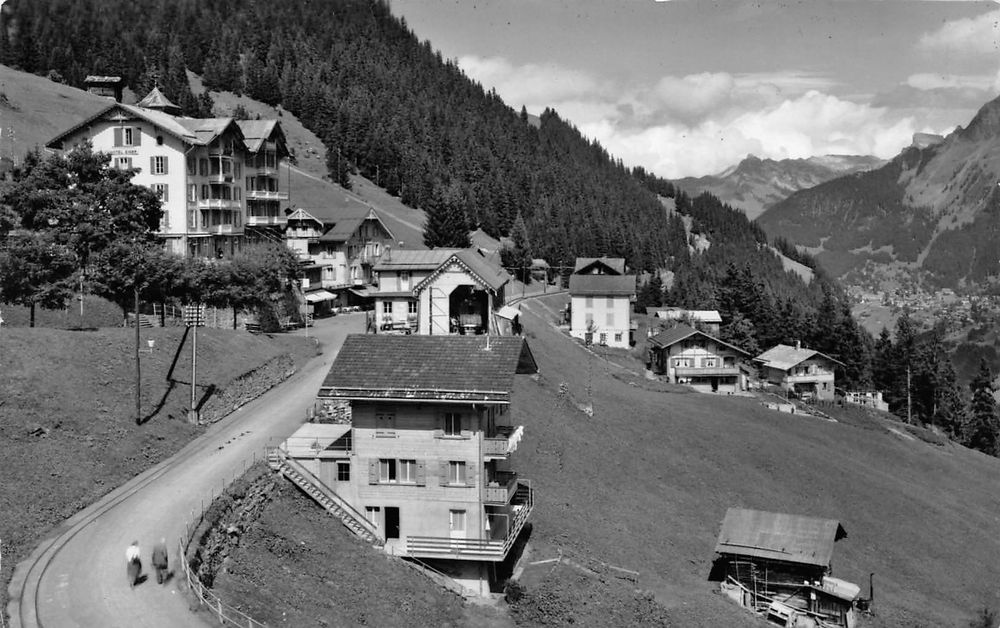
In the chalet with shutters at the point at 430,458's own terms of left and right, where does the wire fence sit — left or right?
on its right
